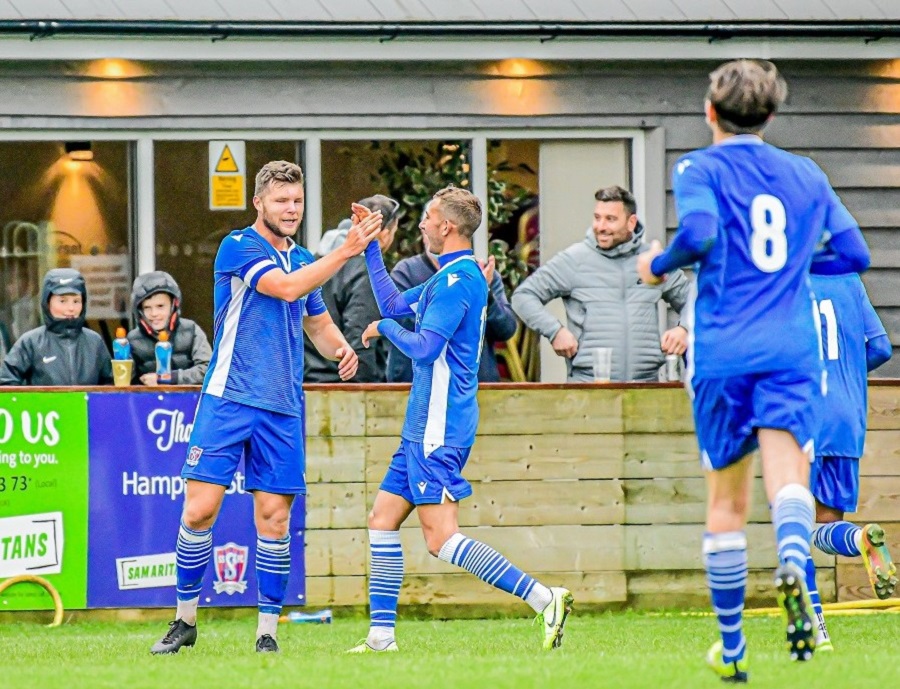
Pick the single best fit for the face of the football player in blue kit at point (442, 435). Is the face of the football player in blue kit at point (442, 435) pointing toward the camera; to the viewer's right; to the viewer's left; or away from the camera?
to the viewer's left

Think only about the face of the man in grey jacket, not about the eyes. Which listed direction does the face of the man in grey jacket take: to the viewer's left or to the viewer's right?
to the viewer's left

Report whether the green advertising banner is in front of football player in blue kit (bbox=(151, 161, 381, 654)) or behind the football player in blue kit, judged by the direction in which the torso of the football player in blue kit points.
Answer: behind

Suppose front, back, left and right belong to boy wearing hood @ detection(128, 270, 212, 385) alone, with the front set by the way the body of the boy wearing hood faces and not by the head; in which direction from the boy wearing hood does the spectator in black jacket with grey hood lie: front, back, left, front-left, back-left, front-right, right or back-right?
left

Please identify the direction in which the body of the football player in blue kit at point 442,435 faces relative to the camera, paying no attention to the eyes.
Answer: to the viewer's left

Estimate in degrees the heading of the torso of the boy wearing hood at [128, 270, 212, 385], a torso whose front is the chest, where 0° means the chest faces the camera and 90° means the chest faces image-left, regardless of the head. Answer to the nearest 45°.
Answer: approximately 0°

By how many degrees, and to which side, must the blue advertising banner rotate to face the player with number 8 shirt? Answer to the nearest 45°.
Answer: approximately 45° to its left

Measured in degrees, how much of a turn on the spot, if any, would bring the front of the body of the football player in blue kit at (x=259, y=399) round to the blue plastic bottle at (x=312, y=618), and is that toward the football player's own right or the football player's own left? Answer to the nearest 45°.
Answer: approximately 135° to the football player's own left

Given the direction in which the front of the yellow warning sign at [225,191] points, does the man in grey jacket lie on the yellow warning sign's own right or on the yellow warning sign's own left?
on the yellow warning sign's own left
